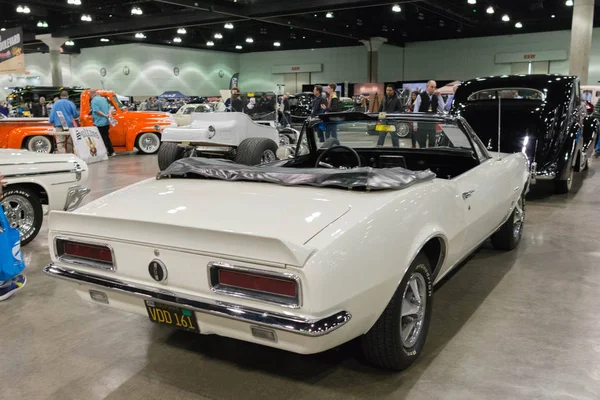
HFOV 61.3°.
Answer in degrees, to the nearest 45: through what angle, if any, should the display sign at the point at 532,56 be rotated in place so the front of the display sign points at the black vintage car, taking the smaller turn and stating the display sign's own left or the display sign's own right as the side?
0° — it already faces it

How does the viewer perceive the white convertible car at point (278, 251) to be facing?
facing away from the viewer and to the right of the viewer

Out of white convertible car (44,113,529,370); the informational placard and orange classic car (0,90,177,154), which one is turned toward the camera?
the informational placard

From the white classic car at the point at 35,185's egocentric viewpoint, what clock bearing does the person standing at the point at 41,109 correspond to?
The person standing is roughly at 9 o'clock from the white classic car.

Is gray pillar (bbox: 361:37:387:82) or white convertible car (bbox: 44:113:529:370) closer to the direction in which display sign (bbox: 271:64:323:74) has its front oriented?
the white convertible car

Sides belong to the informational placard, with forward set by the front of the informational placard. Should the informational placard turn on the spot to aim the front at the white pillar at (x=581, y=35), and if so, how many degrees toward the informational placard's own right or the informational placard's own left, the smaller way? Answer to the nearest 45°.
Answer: approximately 90° to the informational placard's own left

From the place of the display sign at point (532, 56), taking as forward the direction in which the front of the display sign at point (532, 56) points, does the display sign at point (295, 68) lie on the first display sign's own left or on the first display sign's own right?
on the first display sign's own right

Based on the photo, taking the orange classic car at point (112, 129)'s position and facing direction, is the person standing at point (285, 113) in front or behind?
in front

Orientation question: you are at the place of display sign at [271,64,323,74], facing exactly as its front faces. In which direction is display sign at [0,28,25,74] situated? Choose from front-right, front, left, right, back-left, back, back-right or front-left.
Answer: front

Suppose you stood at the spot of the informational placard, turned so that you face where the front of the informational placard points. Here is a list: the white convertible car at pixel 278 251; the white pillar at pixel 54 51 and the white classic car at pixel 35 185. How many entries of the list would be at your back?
1

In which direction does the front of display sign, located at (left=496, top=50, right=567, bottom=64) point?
toward the camera

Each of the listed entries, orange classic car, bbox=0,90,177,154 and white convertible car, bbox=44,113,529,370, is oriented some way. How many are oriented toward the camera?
0

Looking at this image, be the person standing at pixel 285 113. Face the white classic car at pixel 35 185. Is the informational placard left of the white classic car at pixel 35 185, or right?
right

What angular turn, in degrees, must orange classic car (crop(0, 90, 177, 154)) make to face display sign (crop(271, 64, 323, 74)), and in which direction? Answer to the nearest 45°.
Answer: approximately 45° to its left

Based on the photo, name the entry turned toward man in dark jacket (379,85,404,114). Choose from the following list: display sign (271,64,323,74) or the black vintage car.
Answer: the display sign

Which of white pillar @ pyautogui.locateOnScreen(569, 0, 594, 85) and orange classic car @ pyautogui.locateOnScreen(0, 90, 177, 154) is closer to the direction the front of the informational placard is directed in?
the white pillar

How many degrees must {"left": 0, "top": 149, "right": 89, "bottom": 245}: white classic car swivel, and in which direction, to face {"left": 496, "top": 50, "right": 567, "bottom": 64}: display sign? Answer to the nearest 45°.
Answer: approximately 45° to its left
